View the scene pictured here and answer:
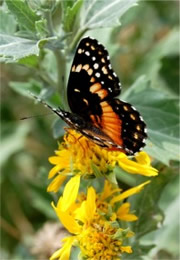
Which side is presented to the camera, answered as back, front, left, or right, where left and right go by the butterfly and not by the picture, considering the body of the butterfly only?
left

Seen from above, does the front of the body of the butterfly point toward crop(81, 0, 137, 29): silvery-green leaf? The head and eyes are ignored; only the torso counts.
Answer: no
